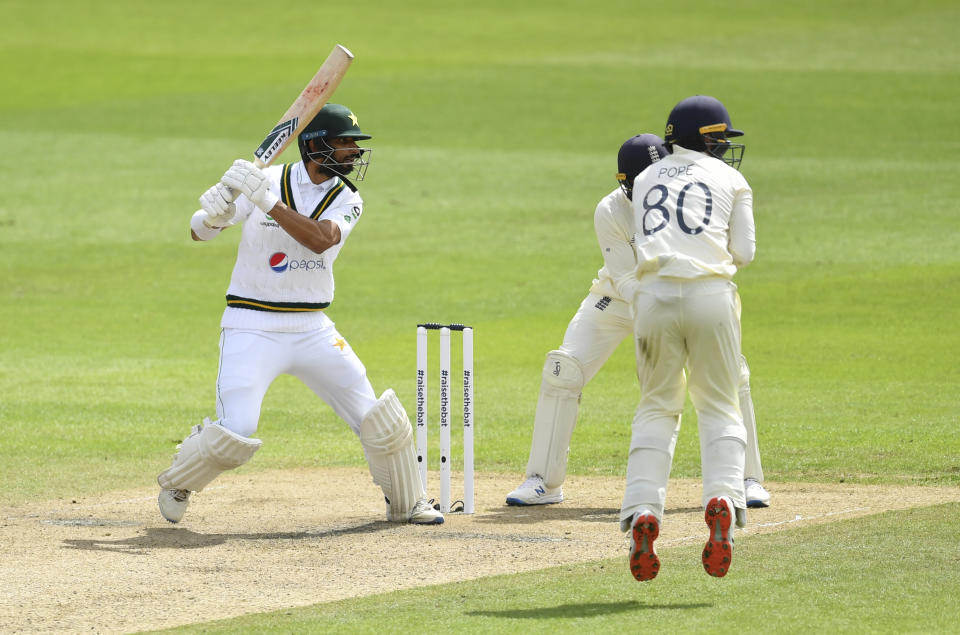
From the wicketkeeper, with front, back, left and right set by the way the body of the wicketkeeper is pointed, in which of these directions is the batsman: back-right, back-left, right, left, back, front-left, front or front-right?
front-right
